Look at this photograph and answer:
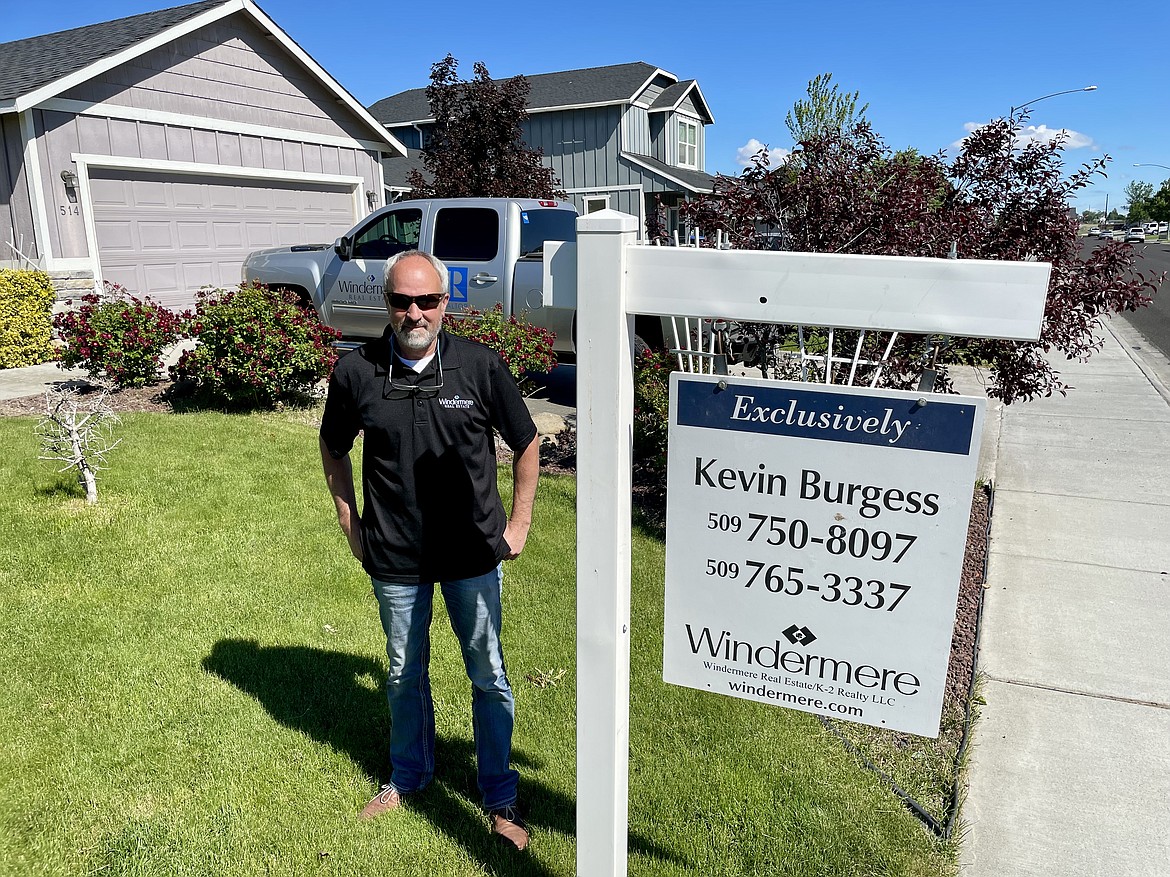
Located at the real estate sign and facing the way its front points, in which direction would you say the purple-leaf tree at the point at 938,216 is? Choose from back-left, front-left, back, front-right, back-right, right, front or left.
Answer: back

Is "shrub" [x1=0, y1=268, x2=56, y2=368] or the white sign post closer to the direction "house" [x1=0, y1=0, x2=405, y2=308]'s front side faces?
the white sign post

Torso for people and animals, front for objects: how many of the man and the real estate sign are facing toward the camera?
2

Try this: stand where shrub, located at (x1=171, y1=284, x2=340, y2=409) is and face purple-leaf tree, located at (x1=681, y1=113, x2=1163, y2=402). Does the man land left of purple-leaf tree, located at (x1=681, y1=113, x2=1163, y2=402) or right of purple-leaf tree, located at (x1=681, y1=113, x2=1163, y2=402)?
right

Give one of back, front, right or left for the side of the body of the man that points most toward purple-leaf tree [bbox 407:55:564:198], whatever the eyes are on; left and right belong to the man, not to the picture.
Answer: back

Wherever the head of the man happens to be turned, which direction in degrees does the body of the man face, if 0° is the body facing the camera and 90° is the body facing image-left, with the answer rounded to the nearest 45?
approximately 0°

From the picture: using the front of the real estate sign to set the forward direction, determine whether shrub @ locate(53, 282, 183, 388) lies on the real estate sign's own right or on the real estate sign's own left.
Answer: on the real estate sign's own right

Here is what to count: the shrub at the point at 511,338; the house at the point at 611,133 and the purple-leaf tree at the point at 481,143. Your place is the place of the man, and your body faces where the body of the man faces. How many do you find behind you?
3
